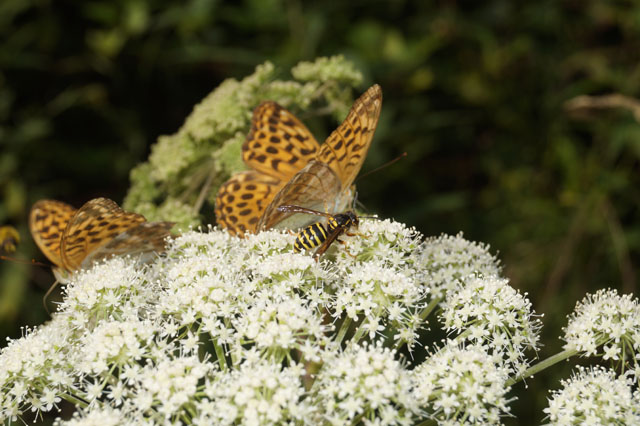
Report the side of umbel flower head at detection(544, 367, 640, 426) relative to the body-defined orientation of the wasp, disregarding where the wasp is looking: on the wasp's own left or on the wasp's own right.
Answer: on the wasp's own right

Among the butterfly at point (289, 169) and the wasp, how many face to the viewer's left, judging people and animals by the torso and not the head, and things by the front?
0

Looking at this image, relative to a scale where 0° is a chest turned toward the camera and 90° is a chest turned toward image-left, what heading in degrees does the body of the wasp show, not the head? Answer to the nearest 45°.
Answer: approximately 225°

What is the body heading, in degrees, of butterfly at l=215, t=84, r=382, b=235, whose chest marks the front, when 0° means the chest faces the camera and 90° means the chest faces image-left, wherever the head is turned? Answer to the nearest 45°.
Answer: approximately 270°
